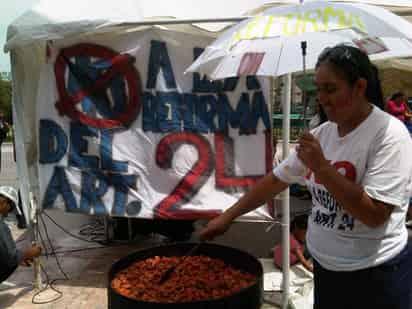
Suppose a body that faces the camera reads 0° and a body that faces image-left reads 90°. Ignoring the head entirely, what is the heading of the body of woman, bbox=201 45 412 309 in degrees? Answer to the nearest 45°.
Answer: approximately 45°

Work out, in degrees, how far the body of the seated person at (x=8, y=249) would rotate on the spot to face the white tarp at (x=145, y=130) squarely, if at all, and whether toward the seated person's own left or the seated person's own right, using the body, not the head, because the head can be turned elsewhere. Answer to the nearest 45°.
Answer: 0° — they already face it

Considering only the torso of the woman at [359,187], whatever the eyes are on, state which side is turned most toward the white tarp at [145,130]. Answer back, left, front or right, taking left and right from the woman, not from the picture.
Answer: right

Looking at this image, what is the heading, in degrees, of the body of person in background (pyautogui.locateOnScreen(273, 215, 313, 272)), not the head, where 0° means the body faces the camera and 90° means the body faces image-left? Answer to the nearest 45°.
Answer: approximately 315°

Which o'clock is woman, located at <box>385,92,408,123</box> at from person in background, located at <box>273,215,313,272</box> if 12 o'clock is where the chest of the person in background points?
The woman is roughly at 8 o'clock from the person in background.

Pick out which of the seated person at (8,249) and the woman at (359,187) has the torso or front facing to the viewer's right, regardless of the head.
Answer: the seated person

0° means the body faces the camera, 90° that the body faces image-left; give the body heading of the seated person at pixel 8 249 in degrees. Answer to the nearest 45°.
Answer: approximately 270°
